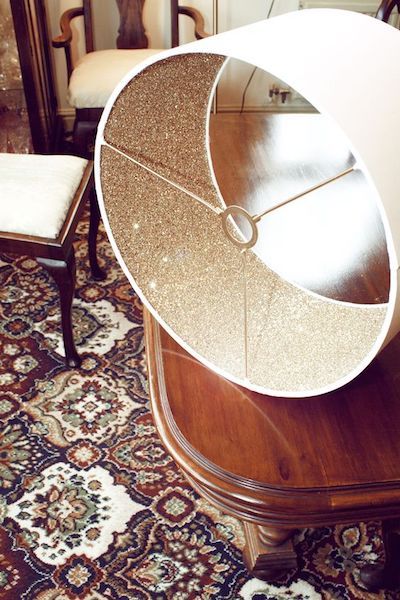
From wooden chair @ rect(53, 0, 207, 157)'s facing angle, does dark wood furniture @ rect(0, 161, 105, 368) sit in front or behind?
in front

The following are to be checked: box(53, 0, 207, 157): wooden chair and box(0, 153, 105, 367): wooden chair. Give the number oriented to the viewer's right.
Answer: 1

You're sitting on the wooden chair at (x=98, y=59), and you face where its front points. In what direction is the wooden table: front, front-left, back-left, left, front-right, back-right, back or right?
front

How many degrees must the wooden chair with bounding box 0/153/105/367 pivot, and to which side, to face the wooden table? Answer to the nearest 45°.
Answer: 0° — it already faces it

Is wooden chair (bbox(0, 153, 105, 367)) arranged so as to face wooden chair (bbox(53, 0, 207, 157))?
no

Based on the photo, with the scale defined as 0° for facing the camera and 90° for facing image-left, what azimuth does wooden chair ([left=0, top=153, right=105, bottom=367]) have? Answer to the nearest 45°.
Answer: approximately 270°

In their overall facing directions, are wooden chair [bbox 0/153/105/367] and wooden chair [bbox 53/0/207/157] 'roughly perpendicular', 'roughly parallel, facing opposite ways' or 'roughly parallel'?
roughly perpendicular

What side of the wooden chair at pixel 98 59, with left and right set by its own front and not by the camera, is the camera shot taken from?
front

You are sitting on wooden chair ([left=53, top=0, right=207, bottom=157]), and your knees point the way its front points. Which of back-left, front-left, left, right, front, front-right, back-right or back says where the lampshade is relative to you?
front

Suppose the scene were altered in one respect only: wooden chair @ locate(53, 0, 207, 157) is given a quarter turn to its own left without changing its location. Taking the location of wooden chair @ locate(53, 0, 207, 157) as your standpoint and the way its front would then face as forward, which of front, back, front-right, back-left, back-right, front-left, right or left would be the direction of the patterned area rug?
right

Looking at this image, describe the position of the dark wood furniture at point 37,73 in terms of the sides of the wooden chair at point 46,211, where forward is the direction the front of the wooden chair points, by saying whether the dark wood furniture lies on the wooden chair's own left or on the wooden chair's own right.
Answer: on the wooden chair's own left
